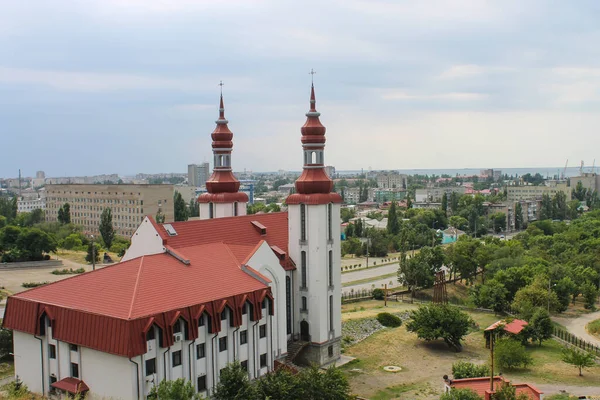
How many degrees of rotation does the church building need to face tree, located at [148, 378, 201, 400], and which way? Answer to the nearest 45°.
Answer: approximately 135° to its right

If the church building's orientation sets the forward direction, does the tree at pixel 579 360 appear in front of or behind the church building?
in front

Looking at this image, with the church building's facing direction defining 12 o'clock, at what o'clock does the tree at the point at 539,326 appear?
The tree is roughly at 1 o'clock from the church building.

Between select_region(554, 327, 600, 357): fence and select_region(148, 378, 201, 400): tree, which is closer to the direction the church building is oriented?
the fence

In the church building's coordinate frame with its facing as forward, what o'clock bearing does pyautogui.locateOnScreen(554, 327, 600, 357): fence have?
The fence is roughly at 1 o'clock from the church building.

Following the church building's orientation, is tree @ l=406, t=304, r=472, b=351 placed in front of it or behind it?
in front

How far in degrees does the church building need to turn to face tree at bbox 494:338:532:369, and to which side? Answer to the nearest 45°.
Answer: approximately 45° to its right

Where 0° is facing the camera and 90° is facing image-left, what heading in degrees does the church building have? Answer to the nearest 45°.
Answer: approximately 225°
